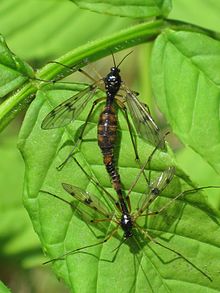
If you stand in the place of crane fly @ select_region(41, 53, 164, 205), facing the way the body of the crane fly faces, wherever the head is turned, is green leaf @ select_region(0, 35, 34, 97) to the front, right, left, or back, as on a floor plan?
left

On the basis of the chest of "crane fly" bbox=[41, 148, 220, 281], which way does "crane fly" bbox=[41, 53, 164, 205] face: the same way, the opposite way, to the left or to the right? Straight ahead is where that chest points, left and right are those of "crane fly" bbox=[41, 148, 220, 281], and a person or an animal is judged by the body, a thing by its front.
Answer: the opposite way

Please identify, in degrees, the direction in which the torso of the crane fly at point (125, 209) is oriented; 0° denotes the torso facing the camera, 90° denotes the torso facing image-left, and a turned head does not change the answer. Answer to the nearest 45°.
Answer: approximately 0°

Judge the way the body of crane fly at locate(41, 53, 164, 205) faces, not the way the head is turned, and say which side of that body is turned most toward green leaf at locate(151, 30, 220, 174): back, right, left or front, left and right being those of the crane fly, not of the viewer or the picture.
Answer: right

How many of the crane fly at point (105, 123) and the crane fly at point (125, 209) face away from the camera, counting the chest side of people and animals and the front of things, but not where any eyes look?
1

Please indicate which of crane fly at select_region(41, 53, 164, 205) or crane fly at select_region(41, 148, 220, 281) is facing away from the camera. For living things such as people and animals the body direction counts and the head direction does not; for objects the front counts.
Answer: crane fly at select_region(41, 53, 164, 205)

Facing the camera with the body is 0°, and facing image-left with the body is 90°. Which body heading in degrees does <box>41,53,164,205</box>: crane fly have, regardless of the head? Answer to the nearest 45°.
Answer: approximately 180°
